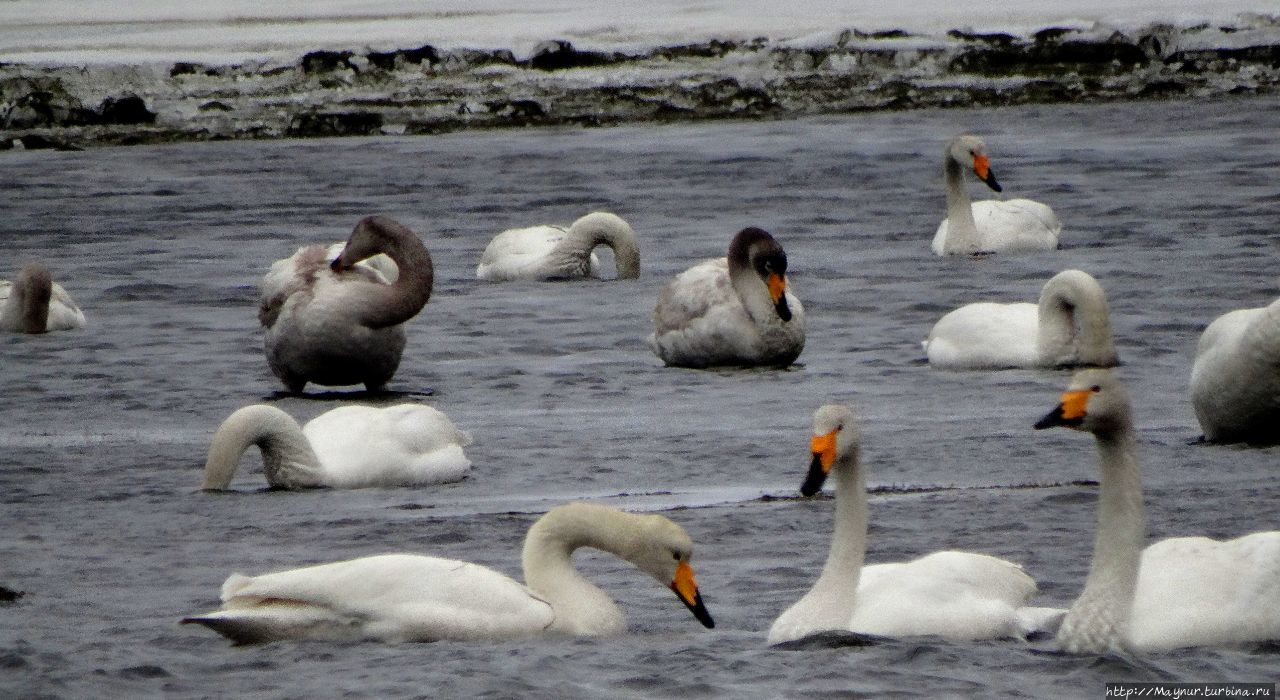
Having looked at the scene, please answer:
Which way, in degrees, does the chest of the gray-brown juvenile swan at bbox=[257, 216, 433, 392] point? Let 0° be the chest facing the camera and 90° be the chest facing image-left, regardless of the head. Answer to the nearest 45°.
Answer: approximately 315°

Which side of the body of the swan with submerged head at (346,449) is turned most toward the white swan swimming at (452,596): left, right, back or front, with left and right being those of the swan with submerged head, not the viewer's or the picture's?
left

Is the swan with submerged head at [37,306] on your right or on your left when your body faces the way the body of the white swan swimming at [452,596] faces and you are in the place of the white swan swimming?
on your left

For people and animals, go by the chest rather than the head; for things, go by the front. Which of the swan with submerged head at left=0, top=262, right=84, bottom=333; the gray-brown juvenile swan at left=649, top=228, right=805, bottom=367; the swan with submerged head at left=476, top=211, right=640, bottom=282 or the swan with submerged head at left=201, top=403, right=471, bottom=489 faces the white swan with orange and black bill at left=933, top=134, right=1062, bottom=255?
the swan with submerged head at left=476, top=211, right=640, bottom=282

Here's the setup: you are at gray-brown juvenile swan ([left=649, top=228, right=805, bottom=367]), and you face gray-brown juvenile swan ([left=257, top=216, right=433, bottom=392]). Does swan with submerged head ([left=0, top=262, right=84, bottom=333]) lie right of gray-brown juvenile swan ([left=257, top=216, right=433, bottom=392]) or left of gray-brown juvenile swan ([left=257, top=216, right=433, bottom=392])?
right

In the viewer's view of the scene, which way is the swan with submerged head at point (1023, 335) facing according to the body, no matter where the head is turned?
to the viewer's right

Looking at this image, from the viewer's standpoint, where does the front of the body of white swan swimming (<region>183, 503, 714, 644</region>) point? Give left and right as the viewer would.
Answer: facing to the right of the viewer

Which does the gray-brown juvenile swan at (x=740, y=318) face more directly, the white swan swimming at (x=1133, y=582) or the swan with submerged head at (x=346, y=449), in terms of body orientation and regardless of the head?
the white swan swimming

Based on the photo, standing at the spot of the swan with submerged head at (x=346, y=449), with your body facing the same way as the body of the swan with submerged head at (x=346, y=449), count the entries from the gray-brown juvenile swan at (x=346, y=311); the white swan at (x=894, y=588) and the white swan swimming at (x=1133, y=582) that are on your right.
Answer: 1

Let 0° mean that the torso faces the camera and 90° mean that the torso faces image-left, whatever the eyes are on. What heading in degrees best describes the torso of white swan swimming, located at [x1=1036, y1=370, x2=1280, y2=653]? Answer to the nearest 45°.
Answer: approximately 90°

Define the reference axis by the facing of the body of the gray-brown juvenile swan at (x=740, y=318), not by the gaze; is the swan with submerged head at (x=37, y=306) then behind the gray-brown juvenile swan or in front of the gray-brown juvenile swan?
behind

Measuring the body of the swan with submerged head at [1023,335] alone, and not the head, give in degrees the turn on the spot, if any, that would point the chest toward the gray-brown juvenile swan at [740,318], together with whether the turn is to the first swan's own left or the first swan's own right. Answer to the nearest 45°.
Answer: approximately 180°

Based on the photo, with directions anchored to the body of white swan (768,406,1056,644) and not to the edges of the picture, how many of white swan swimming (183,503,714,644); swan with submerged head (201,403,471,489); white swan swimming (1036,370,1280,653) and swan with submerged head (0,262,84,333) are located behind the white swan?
1

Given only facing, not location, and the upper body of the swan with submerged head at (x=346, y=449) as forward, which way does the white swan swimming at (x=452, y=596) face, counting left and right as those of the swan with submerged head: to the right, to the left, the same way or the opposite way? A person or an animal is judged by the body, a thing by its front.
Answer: the opposite way
